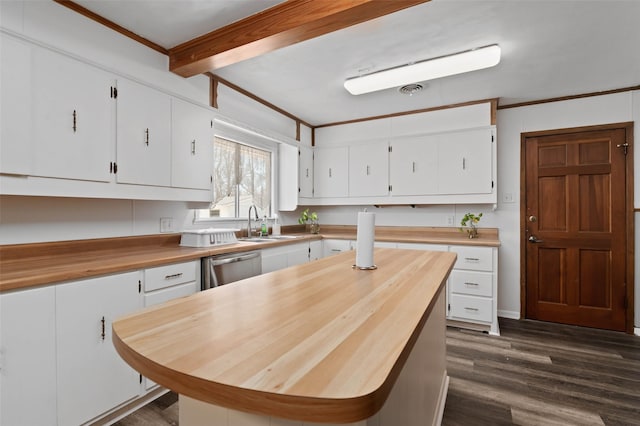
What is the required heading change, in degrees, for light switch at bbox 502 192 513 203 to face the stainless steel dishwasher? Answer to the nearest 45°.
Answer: approximately 45° to its right

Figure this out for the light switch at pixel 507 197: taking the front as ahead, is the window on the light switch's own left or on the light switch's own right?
on the light switch's own right

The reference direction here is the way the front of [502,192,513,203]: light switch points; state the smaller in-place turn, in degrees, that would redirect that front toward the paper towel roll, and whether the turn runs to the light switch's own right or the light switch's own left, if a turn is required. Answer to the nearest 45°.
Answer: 0° — it already faces it

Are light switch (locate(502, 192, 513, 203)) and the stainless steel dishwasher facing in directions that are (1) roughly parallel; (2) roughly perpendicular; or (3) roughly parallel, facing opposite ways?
roughly perpendicular

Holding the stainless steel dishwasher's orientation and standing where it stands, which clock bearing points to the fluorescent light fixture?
The fluorescent light fixture is roughly at 11 o'clock from the stainless steel dishwasher.

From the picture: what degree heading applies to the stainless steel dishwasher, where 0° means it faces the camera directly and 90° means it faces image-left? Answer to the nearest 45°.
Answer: approximately 315°

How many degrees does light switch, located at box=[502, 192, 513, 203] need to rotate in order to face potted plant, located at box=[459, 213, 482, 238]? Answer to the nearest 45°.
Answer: approximately 45° to its right

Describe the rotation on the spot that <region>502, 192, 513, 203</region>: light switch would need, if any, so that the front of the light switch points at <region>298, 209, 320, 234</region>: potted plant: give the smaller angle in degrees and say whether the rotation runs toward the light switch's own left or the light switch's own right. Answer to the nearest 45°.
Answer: approximately 90° to the light switch's own right
